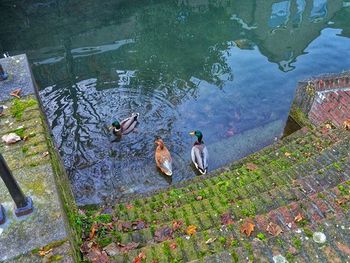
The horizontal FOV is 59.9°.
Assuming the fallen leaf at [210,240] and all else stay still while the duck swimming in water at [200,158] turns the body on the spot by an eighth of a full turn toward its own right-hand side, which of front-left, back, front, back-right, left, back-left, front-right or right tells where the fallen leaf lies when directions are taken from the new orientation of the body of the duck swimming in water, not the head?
back-right

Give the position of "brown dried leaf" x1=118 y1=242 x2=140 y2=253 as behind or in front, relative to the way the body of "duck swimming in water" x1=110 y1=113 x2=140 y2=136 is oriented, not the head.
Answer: in front

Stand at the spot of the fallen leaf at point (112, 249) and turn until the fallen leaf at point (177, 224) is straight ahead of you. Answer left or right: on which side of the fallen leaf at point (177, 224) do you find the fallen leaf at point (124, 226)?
left

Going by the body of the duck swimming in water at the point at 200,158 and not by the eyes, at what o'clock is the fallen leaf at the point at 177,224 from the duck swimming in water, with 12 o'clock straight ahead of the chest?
The fallen leaf is roughly at 6 o'clock from the duck swimming in water.

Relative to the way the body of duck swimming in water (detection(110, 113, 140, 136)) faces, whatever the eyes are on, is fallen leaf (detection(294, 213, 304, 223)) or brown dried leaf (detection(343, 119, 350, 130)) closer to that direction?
the fallen leaf

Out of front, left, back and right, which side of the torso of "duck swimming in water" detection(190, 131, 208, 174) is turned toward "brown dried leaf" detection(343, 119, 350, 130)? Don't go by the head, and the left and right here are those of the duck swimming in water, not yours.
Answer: right

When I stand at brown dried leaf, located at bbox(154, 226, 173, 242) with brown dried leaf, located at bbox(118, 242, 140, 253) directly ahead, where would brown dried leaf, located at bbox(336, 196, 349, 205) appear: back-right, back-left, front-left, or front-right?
back-left

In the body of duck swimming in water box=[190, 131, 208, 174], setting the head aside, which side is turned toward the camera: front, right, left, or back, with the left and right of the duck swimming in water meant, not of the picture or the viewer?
back

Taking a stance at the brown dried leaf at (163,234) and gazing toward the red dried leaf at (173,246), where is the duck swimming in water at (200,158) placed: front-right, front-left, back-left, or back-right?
back-left

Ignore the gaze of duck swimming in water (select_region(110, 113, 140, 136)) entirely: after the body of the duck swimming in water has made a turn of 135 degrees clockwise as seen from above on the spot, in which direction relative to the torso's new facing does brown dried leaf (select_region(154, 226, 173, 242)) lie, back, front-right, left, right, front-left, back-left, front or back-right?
back

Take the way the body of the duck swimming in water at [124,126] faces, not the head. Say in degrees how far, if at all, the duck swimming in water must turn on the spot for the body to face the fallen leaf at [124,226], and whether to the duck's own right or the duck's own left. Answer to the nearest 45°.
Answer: approximately 45° to the duck's own left

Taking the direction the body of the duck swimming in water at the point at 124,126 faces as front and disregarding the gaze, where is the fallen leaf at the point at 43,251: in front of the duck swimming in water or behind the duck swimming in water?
in front

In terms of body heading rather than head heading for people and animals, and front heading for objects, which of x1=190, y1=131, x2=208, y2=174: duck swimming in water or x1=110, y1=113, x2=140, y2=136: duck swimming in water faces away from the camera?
x1=190, y1=131, x2=208, y2=174: duck swimming in water

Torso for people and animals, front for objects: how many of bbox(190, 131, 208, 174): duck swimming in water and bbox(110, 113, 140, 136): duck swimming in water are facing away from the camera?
1

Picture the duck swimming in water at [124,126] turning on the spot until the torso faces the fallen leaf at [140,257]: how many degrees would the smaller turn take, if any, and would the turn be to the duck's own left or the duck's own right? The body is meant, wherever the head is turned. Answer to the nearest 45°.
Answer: approximately 45° to the duck's own left
